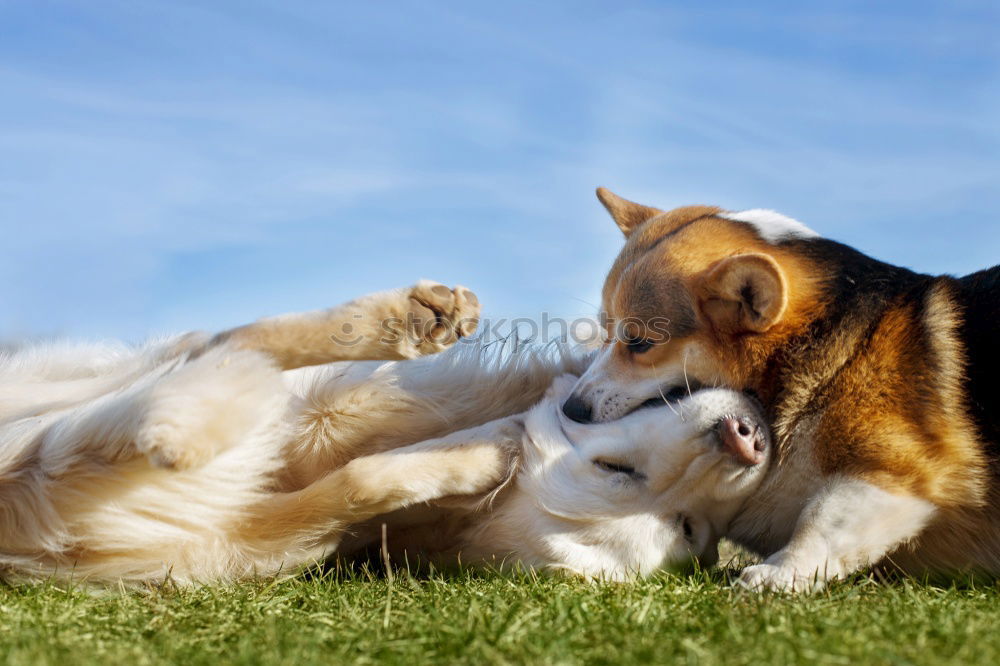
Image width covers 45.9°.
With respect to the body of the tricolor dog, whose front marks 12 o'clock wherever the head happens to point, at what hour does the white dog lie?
The white dog is roughly at 11 o'clock from the tricolor dog.

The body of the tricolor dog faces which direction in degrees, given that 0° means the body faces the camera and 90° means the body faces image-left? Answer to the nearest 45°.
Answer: approximately 90°
